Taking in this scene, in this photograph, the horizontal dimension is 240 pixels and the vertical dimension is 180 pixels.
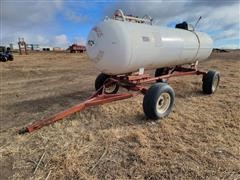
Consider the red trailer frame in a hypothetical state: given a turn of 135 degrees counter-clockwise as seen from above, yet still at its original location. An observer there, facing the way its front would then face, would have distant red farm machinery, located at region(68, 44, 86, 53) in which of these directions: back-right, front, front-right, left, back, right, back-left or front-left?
left

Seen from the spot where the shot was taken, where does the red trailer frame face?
facing the viewer and to the left of the viewer
